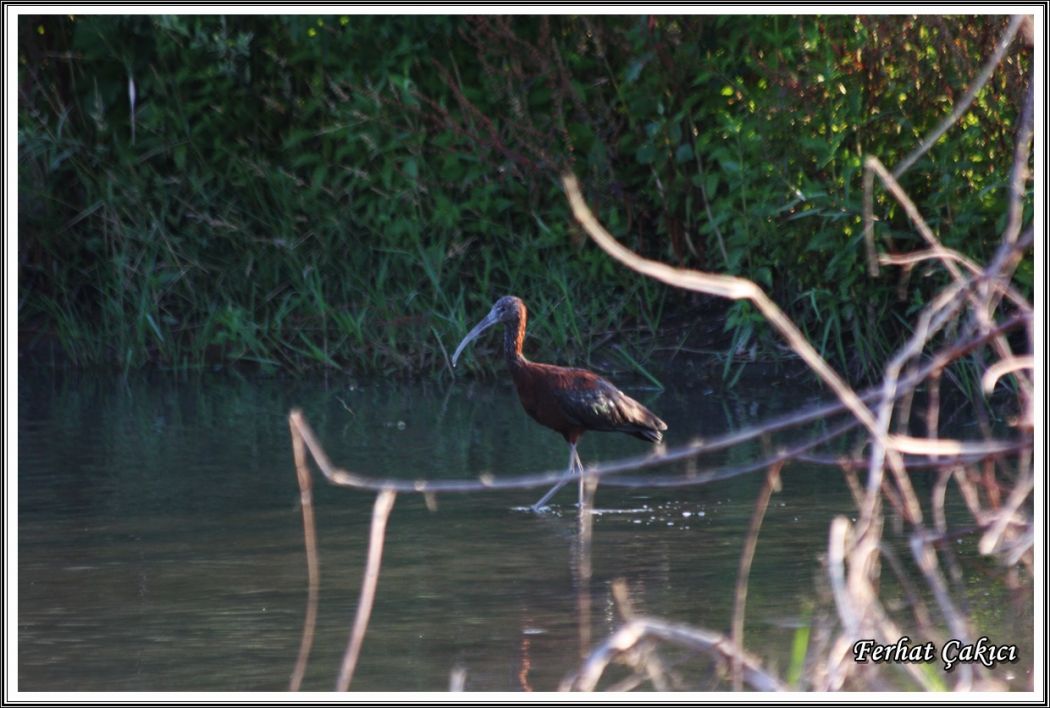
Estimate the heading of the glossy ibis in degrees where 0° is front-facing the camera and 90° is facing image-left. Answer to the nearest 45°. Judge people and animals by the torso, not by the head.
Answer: approximately 90°

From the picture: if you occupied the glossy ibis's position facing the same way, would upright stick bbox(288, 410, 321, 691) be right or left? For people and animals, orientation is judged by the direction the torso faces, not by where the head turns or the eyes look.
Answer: on its left
